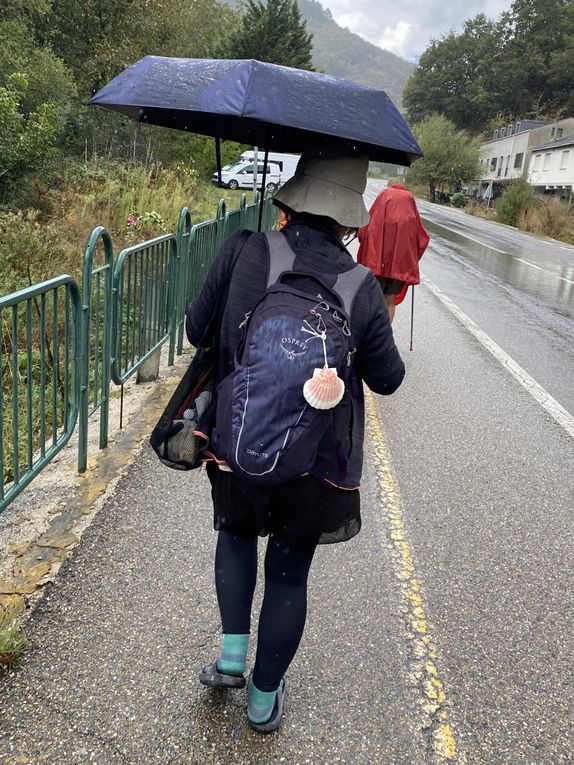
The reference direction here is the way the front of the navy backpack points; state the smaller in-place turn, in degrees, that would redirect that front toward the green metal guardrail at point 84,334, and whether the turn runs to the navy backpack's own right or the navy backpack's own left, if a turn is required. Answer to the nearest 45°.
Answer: approximately 135° to the navy backpack's own right

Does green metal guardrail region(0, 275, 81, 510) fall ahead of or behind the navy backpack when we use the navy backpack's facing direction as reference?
behind

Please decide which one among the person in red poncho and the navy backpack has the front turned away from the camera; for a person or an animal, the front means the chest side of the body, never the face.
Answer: the person in red poncho

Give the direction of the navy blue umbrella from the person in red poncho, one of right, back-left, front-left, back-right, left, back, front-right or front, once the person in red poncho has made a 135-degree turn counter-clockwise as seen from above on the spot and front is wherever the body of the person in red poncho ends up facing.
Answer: front-left

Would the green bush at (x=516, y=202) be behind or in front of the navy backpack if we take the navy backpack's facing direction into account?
behind

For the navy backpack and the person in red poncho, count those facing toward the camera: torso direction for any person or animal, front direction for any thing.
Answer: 1

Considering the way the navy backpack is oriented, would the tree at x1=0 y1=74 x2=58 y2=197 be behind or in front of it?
behind

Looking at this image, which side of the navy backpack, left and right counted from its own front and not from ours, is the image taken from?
front

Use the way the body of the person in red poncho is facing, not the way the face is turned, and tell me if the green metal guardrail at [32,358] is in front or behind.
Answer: behind

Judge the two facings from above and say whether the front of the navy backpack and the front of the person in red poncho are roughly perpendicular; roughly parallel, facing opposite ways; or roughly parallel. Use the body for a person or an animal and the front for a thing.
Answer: roughly parallel, facing opposite ways

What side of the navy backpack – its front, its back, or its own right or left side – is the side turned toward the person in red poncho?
back

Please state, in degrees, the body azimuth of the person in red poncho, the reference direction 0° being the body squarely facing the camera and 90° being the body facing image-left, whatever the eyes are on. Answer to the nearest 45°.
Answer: approximately 180°
